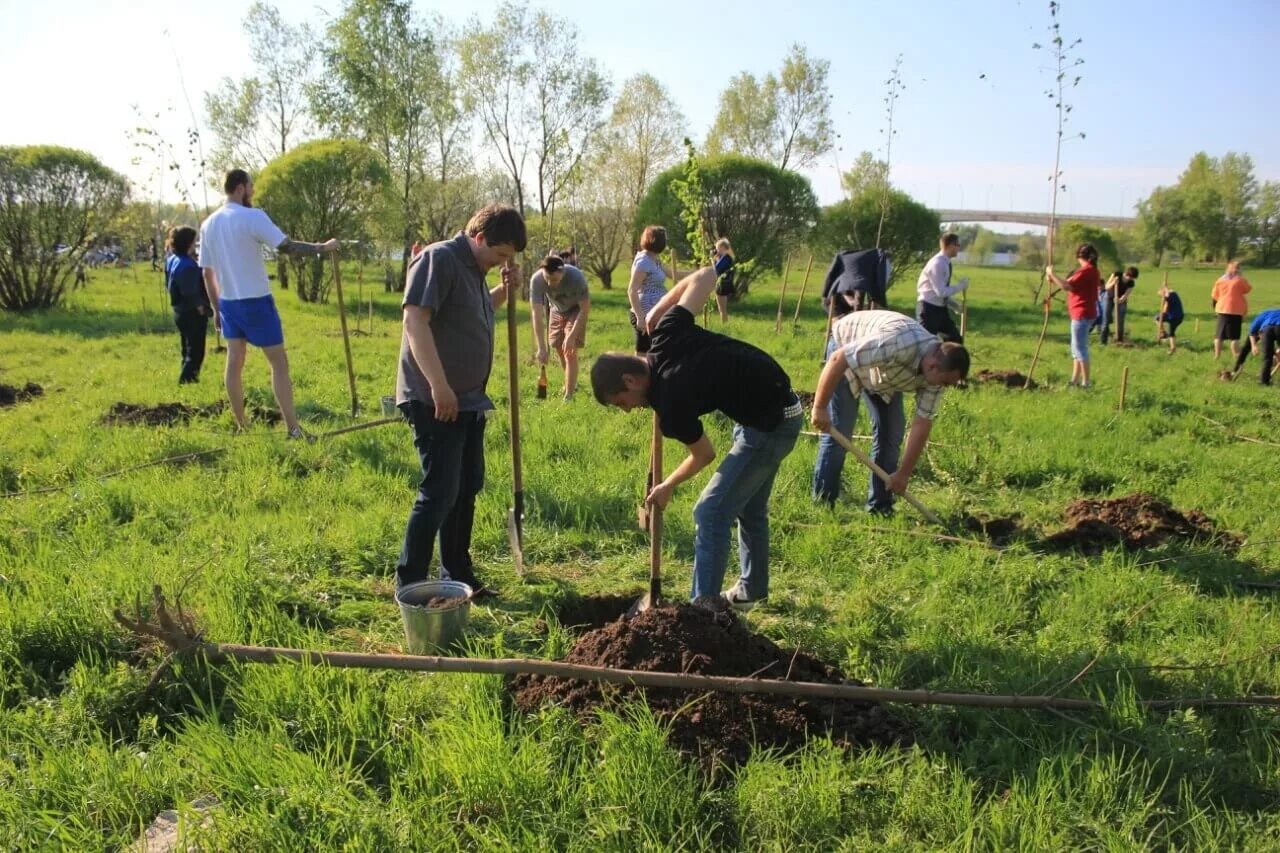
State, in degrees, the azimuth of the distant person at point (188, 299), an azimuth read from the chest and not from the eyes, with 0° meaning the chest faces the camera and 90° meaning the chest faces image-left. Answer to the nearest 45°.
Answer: approximately 270°

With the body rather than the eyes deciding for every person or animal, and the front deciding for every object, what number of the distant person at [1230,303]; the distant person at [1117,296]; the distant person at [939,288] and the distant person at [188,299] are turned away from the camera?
1

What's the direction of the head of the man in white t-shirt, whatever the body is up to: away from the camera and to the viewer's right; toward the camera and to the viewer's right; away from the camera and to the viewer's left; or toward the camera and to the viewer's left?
away from the camera and to the viewer's right
